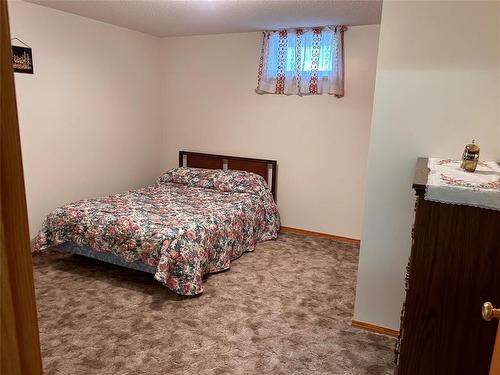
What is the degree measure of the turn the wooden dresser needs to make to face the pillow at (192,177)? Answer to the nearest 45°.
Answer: approximately 45° to its right

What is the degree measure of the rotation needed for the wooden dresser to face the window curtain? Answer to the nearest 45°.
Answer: approximately 45° to its right

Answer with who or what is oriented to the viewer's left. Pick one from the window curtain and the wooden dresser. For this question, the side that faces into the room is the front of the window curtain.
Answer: the wooden dresser

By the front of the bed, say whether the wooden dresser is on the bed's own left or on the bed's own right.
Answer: on the bed's own left

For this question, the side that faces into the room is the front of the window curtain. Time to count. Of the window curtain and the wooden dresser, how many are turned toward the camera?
1

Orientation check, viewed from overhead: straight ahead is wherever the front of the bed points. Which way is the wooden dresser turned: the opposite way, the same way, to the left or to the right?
to the right

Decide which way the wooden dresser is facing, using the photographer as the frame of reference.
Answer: facing to the left of the viewer

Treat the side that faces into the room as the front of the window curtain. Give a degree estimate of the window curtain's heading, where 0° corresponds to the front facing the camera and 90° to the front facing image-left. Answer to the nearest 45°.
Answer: approximately 0°

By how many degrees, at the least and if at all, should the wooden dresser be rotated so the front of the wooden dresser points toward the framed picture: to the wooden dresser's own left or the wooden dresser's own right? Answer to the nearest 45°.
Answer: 0° — it already faces it

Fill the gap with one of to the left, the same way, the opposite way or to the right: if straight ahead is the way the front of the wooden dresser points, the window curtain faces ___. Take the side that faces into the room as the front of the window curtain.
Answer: to the left
